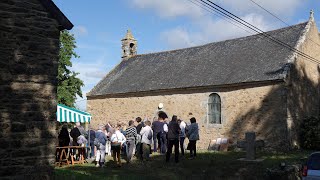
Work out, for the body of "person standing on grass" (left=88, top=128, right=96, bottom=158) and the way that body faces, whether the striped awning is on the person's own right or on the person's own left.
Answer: on the person's own left

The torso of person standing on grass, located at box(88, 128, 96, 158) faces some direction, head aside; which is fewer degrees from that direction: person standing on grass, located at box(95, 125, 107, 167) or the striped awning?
the striped awning
